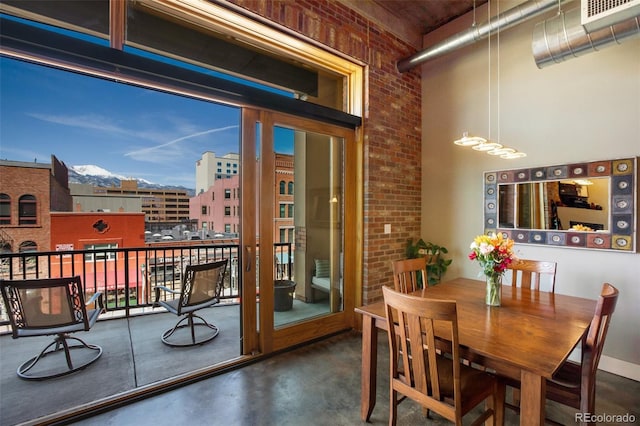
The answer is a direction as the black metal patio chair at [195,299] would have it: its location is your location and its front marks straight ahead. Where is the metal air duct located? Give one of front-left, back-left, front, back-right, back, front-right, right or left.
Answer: back

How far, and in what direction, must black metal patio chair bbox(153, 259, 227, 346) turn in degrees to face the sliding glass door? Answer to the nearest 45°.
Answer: approximately 180°

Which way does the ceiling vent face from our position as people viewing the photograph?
facing the viewer and to the left of the viewer

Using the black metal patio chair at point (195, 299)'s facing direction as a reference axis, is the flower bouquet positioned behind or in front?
behind

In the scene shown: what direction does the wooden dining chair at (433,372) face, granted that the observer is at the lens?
facing away from the viewer and to the right of the viewer
